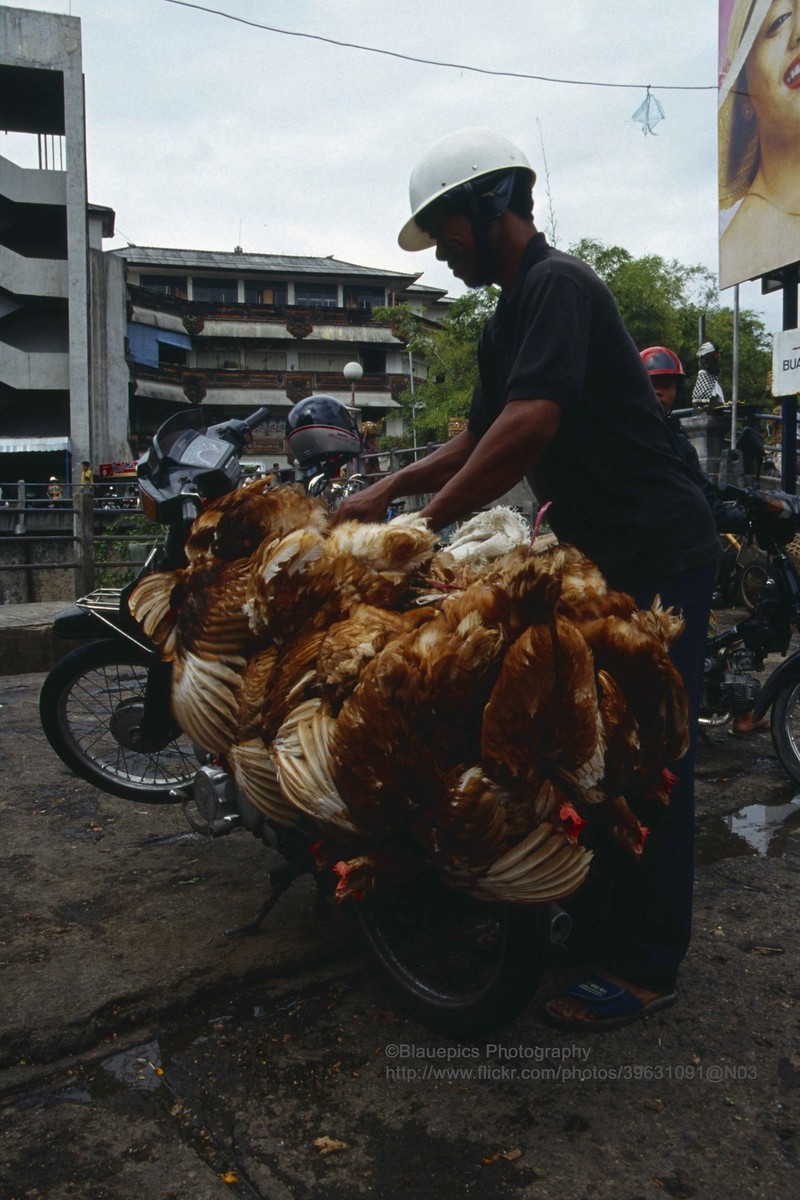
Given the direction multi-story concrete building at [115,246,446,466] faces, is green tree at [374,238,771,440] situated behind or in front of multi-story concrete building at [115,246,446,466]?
in front

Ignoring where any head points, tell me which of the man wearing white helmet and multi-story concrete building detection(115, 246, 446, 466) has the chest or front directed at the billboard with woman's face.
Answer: the multi-story concrete building

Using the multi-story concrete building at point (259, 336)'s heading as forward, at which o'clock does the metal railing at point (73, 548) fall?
The metal railing is roughly at 12 o'clock from the multi-story concrete building.

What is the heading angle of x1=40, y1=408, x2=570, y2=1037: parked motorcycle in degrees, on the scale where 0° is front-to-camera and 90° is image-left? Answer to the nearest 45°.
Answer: approximately 135°

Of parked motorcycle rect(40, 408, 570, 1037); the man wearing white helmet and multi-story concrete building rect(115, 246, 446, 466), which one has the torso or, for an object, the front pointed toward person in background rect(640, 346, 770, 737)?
the multi-story concrete building

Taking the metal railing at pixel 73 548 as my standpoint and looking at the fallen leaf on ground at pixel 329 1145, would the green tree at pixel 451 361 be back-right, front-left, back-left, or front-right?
back-left

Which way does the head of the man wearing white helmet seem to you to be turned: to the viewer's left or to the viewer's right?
to the viewer's left

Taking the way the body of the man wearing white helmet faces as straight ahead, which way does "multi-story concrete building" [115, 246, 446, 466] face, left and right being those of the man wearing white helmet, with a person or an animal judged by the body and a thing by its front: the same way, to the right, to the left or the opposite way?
to the left

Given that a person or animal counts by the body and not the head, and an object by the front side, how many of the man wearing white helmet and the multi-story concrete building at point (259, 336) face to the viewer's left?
1

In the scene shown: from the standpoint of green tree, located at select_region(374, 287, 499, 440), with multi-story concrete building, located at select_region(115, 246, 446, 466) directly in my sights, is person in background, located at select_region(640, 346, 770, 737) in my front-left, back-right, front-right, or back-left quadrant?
back-left

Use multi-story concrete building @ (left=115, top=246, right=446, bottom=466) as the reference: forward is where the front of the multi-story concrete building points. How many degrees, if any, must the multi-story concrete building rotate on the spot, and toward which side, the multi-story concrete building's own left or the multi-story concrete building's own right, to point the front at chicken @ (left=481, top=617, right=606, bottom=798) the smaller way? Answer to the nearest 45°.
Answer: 0° — it already faces it

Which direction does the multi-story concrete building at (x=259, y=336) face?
toward the camera

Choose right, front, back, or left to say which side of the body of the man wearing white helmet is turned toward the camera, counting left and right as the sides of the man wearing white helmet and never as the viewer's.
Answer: left

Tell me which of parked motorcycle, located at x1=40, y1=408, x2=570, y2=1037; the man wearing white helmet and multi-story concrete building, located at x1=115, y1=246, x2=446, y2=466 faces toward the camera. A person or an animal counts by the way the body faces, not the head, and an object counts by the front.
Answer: the multi-story concrete building

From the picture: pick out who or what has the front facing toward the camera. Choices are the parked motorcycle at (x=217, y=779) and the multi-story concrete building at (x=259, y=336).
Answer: the multi-story concrete building

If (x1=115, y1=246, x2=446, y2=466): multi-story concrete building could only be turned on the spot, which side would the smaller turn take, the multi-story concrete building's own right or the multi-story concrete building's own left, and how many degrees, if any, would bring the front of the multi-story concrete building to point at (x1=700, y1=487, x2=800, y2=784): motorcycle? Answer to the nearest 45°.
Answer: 0° — it already faces it

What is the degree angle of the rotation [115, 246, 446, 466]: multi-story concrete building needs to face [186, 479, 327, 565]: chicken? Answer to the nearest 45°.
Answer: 0° — it already faces it

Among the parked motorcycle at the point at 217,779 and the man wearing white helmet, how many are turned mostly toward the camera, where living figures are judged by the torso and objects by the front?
0

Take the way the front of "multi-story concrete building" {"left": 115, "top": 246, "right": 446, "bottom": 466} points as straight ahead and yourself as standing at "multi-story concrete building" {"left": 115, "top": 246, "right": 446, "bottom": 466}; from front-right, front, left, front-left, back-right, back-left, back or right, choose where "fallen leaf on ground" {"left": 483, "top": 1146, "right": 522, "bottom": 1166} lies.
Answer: front
